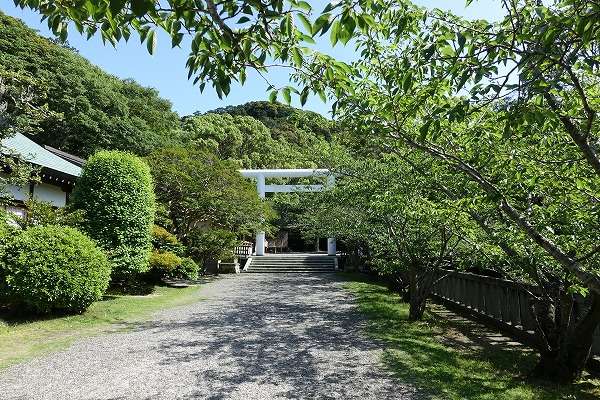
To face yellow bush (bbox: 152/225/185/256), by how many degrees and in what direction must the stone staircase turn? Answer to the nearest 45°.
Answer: approximately 45° to its right

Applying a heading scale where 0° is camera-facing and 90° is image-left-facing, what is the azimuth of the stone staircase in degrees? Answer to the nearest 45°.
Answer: approximately 0°

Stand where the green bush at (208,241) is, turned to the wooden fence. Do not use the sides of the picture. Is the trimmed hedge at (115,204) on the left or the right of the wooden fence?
right

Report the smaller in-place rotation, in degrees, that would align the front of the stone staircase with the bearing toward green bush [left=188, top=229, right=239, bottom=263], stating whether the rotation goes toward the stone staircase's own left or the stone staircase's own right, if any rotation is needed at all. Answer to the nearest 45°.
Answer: approximately 45° to the stone staircase's own right
